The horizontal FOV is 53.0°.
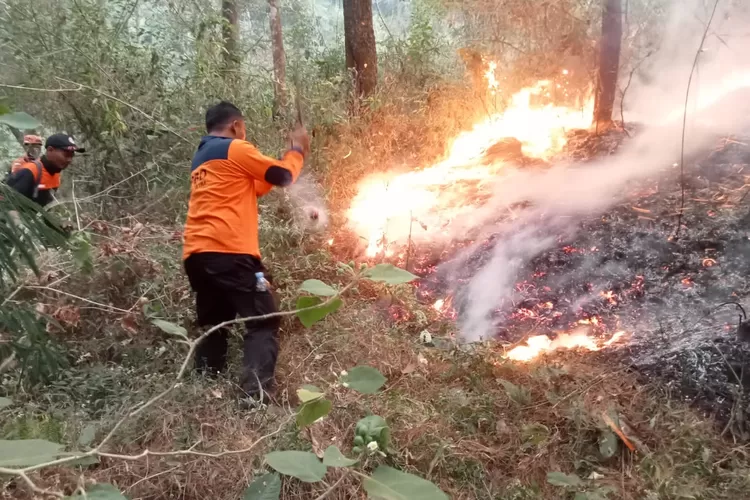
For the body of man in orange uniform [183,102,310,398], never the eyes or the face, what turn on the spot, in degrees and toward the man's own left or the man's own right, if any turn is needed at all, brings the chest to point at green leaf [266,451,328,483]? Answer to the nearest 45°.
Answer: approximately 135° to the man's own right

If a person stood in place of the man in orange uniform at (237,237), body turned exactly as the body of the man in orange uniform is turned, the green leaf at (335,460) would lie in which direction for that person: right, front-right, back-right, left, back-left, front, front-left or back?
back-right

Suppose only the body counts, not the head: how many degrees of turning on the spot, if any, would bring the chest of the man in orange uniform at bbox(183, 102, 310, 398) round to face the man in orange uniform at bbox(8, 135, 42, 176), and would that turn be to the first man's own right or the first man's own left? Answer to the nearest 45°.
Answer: approximately 90° to the first man's own left

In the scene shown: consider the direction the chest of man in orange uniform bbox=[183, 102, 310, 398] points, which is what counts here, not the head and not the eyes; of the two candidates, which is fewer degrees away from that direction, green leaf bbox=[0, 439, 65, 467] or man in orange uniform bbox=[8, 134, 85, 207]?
the man in orange uniform

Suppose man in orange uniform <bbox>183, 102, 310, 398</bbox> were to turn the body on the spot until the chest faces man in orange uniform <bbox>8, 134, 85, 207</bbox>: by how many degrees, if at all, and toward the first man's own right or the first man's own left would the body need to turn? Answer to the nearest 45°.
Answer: approximately 90° to the first man's own left

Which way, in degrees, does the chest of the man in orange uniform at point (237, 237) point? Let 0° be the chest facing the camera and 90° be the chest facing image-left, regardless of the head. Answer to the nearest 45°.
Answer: approximately 225°

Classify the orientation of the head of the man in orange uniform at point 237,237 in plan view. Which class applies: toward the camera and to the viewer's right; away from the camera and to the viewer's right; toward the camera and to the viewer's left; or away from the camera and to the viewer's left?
away from the camera and to the viewer's right

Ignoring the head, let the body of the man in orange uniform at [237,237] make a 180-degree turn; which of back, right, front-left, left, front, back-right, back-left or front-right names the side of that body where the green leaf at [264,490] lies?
front-left

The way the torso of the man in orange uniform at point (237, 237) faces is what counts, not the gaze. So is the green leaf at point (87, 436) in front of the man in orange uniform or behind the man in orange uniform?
behind

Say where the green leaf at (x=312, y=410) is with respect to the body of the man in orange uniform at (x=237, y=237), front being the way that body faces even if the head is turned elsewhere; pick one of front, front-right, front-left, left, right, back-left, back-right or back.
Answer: back-right

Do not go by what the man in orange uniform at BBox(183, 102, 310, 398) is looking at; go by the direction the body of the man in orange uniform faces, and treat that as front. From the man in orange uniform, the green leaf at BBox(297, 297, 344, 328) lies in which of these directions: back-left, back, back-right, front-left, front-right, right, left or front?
back-right

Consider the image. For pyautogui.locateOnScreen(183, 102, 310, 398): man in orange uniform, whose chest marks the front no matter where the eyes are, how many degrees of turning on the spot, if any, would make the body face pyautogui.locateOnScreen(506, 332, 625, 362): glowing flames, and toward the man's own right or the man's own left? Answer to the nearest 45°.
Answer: approximately 45° to the man's own right
